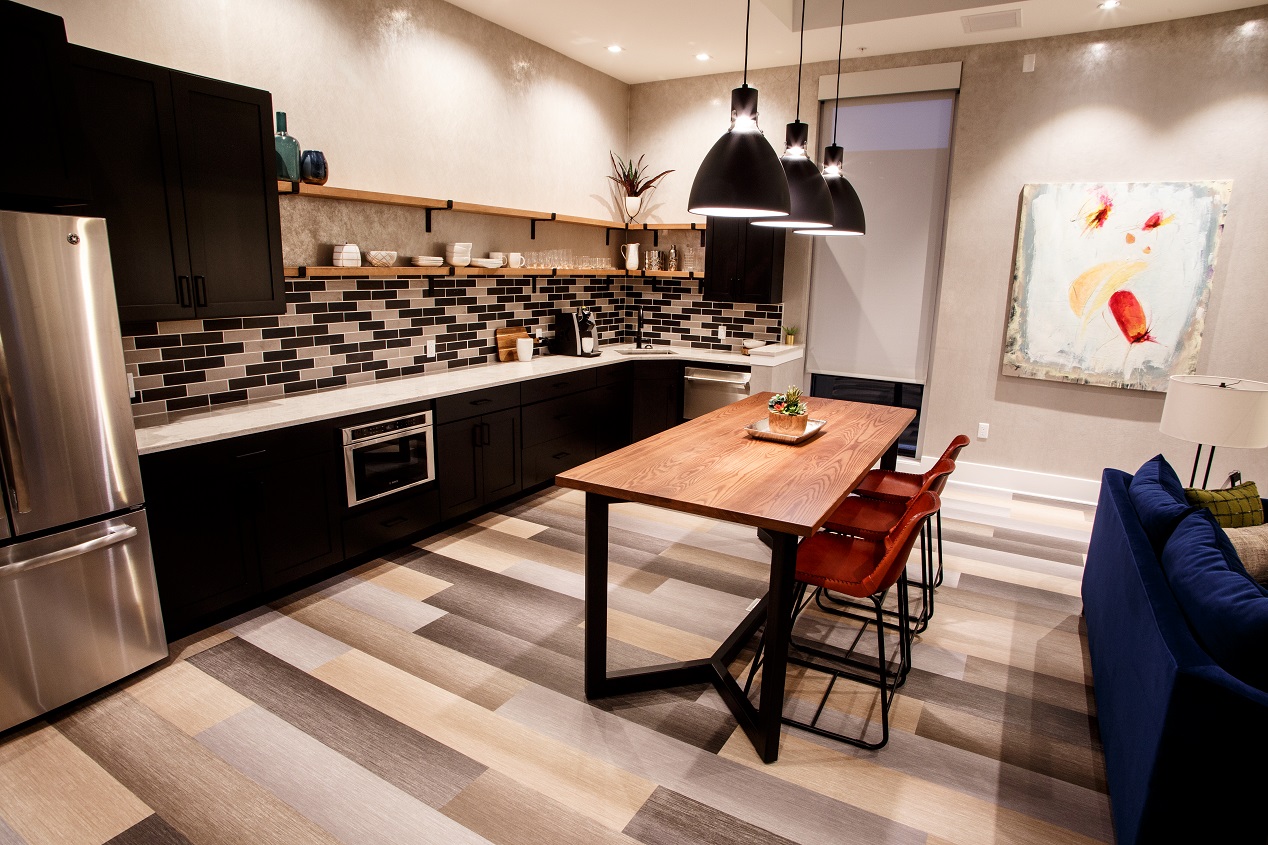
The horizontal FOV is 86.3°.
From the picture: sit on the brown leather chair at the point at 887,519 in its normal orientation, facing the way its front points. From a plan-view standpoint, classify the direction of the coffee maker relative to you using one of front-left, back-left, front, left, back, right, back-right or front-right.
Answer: front-right

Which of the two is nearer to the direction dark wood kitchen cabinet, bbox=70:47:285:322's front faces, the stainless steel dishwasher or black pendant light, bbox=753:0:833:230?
the black pendant light

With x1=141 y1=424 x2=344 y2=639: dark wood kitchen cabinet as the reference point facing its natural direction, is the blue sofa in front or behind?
in front

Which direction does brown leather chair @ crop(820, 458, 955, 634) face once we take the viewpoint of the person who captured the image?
facing to the left of the viewer

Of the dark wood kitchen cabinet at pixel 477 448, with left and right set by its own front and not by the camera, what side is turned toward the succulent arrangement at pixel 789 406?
front

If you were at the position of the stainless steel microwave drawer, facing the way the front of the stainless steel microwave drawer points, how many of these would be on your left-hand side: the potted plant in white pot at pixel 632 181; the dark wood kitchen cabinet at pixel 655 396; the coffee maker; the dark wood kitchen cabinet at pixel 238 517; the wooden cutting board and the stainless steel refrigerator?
4

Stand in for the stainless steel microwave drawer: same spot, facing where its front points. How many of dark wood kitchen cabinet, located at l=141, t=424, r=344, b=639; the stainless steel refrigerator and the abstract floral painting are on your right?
2

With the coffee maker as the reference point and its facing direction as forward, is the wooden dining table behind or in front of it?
in front

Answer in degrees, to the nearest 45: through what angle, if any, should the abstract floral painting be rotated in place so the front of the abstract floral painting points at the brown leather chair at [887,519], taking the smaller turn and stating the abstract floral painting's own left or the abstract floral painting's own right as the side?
0° — it already faces it

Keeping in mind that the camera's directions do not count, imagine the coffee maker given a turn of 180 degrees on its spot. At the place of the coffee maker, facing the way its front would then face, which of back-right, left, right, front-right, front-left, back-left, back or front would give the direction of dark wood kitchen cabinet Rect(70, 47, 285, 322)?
left

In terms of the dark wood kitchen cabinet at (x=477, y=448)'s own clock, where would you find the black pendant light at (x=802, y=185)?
The black pendant light is roughly at 12 o'clock from the dark wood kitchen cabinet.

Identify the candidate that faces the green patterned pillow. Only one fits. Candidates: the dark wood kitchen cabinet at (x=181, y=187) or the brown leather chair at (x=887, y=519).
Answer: the dark wood kitchen cabinet

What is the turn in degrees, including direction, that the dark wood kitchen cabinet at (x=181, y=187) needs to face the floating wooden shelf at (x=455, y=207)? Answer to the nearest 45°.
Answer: approximately 90° to its left

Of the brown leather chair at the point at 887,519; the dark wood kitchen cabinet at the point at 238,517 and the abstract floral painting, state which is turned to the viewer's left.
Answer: the brown leather chair

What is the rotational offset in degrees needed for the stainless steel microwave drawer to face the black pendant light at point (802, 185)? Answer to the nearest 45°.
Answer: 0° — it already faces it

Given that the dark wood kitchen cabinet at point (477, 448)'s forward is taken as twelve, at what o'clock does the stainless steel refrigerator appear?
The stainless steel refrigerator is roughly at 3 o'clock from the dark wood kitchen cabinet.
